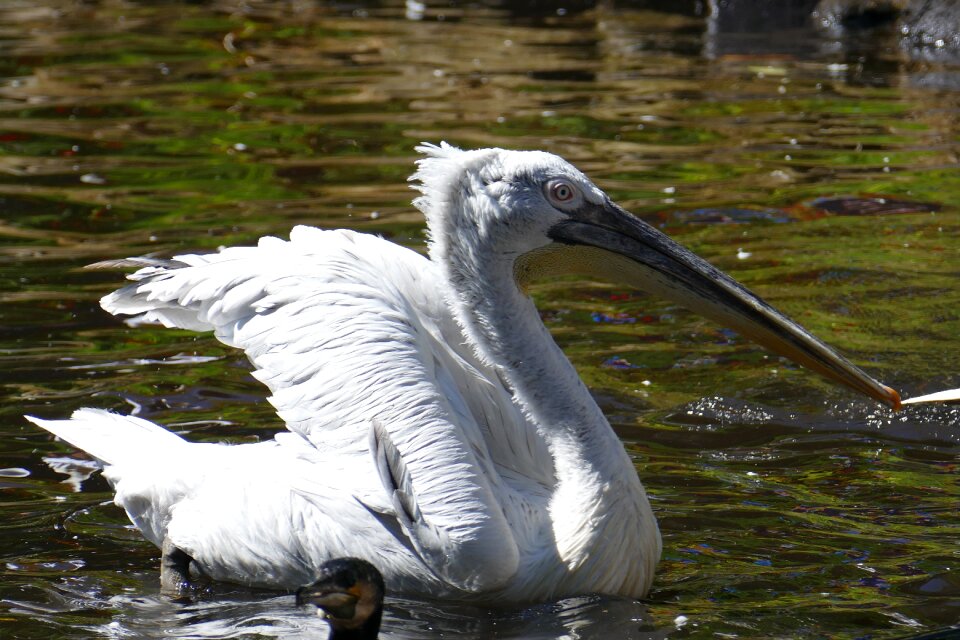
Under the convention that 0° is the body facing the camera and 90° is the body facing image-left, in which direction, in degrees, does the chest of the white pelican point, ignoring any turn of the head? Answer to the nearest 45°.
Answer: approximately 270°
